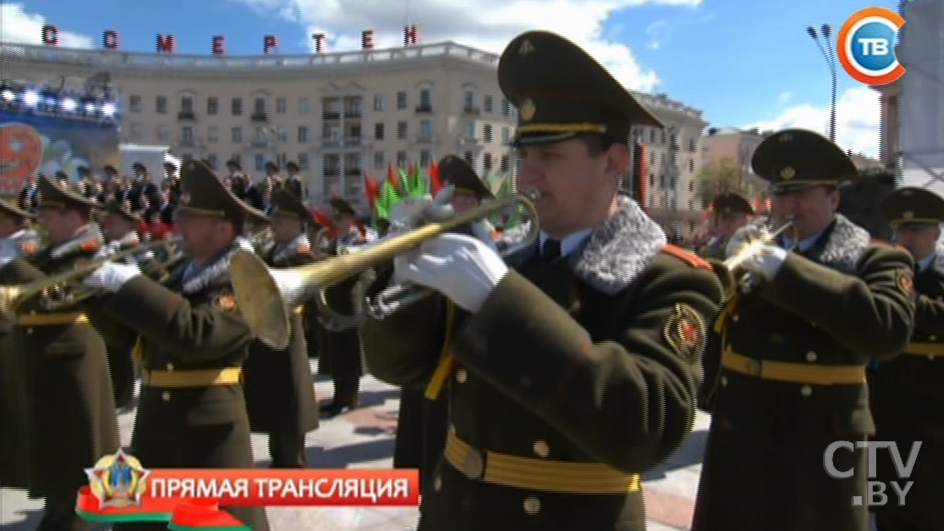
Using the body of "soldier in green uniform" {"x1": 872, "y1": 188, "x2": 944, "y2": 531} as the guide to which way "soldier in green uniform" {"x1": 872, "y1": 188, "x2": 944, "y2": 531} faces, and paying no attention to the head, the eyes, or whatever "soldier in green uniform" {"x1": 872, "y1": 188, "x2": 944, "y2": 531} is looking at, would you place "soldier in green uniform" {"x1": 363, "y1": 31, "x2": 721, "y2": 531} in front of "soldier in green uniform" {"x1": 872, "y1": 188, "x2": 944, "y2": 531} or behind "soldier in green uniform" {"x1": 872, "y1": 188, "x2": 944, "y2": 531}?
in front

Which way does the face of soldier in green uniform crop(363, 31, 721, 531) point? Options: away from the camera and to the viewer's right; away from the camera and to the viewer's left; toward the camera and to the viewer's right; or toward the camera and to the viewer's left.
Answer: toward the camera and to the viewer's left

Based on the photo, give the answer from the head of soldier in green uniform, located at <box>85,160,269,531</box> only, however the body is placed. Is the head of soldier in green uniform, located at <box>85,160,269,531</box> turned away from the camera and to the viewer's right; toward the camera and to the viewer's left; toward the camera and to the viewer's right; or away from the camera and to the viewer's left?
toward the camera and to the viewer's left

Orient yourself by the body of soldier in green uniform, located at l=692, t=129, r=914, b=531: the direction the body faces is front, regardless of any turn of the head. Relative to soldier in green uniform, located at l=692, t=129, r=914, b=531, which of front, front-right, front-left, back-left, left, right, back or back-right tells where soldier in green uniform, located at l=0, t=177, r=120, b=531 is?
front-right

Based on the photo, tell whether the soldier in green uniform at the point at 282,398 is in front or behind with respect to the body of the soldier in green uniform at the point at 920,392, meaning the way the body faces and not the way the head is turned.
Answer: in front

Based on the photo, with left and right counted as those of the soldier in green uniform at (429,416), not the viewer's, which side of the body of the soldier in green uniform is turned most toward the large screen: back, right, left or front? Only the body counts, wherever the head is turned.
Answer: right

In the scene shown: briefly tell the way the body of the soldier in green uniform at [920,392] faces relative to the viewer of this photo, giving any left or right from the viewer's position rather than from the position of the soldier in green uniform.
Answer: facing the viewer and to the left of the viewer

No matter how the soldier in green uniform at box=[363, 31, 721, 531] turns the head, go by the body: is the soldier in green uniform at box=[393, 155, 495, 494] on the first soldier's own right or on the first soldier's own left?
on the first soldier's own right

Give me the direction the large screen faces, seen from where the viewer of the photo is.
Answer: facing the viewer and to the right of the viewer

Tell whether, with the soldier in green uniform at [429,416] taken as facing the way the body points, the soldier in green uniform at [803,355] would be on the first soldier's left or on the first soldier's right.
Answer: on the first soldier's left

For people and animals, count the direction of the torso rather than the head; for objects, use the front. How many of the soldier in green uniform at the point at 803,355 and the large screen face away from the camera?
0

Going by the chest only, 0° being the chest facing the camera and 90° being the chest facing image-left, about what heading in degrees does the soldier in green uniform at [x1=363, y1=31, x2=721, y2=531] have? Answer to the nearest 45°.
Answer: approximately 45°

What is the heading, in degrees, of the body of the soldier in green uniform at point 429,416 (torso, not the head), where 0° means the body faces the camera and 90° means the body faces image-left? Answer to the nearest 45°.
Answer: approximately 45°
